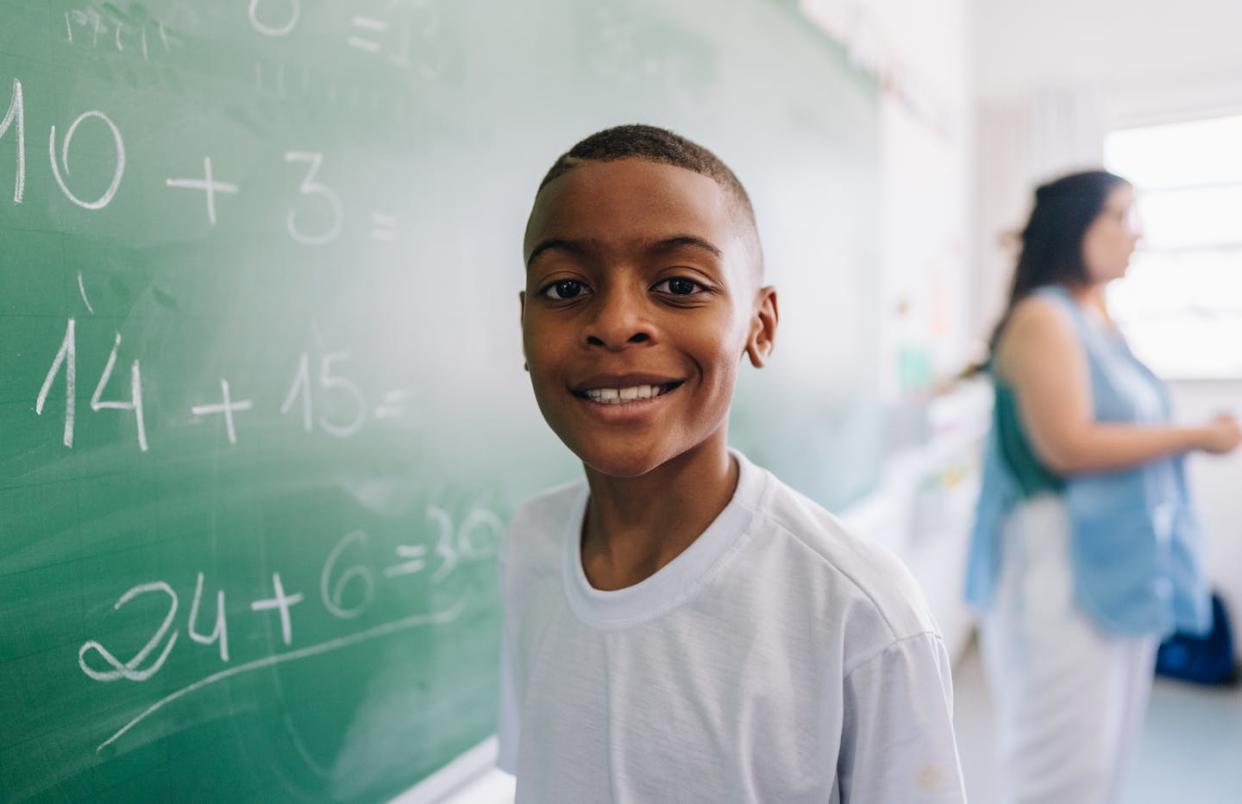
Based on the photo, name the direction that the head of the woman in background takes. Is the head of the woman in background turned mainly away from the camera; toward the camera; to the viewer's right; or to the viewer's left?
to the viewer's right

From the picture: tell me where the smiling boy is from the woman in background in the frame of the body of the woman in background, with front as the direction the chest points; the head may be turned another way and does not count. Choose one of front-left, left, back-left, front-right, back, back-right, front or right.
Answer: right

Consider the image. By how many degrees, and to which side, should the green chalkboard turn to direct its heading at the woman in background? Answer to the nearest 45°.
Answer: approximately 45° to its left

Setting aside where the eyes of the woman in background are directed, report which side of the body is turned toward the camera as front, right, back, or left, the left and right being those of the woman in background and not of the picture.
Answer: right

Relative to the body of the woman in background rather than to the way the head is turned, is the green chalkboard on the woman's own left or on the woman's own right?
on the woman's own right

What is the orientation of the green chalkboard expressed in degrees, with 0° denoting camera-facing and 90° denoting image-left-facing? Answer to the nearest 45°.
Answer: approximately 315°

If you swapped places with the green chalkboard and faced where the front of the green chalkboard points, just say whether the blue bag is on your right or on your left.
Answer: on your left

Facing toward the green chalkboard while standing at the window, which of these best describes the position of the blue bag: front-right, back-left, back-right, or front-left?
front-left

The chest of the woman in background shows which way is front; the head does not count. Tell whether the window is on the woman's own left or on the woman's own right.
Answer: on the woman's own left

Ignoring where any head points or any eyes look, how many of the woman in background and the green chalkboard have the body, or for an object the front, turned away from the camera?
0

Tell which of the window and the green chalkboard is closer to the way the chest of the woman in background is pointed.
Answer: the window
